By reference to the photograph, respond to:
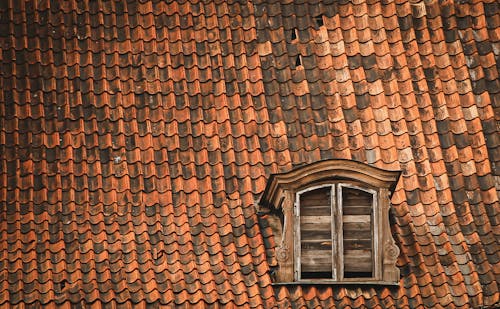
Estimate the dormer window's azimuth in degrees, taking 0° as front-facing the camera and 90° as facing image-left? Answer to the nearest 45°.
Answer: approximately 0°
